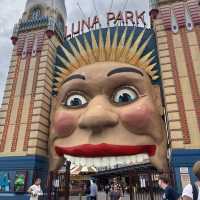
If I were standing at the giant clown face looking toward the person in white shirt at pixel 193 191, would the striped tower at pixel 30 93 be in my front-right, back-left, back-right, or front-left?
back-right

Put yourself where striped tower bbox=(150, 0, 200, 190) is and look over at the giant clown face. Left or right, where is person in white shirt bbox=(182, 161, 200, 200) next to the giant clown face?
left

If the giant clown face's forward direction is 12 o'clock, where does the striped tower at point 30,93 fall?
The striped tower is roughly at 4 o'clock from the giant clown face.

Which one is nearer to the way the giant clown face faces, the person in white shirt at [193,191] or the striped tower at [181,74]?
the person in white shirt

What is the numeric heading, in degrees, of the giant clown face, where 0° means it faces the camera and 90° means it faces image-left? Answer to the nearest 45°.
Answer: approximately 0°

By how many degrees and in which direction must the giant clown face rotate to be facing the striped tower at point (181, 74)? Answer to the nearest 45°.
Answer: approximately 90° to its left

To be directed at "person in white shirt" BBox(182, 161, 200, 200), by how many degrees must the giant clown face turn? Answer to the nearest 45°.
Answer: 0° — it already faces them

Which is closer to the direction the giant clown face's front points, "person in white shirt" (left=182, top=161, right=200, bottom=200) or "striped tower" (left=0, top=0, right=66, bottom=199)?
the person in white shirt
